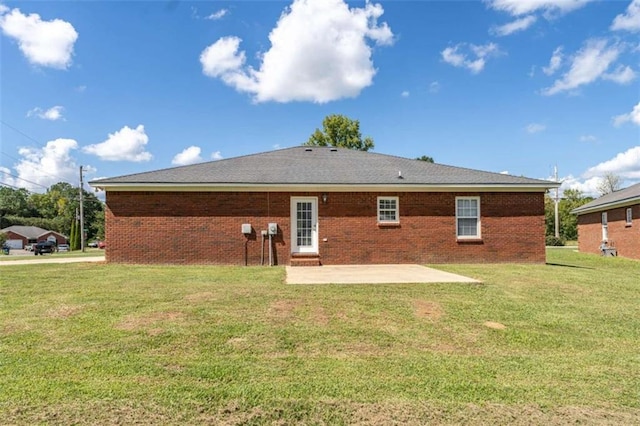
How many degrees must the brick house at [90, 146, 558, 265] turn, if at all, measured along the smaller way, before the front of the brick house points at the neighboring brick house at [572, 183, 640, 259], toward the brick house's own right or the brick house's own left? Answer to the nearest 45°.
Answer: approximately 45° to the brick house's own right

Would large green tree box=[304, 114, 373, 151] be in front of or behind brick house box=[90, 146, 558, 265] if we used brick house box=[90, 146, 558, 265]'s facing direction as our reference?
in front

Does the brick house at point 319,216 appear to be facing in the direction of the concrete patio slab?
no

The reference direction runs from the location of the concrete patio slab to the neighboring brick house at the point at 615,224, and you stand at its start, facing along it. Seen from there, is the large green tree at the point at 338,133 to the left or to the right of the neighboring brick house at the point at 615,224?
left

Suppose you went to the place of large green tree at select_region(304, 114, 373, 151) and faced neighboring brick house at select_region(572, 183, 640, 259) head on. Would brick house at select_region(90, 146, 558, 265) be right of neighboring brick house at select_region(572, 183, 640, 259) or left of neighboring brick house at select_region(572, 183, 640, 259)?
right

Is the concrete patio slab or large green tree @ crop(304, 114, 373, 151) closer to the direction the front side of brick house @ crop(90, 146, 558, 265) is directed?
the large green tree

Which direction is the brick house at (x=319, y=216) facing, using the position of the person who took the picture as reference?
facing away from the viewer

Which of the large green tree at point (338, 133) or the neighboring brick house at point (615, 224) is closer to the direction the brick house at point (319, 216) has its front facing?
the large green tree

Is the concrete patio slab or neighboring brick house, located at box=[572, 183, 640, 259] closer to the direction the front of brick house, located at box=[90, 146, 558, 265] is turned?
the neighboring brick house
